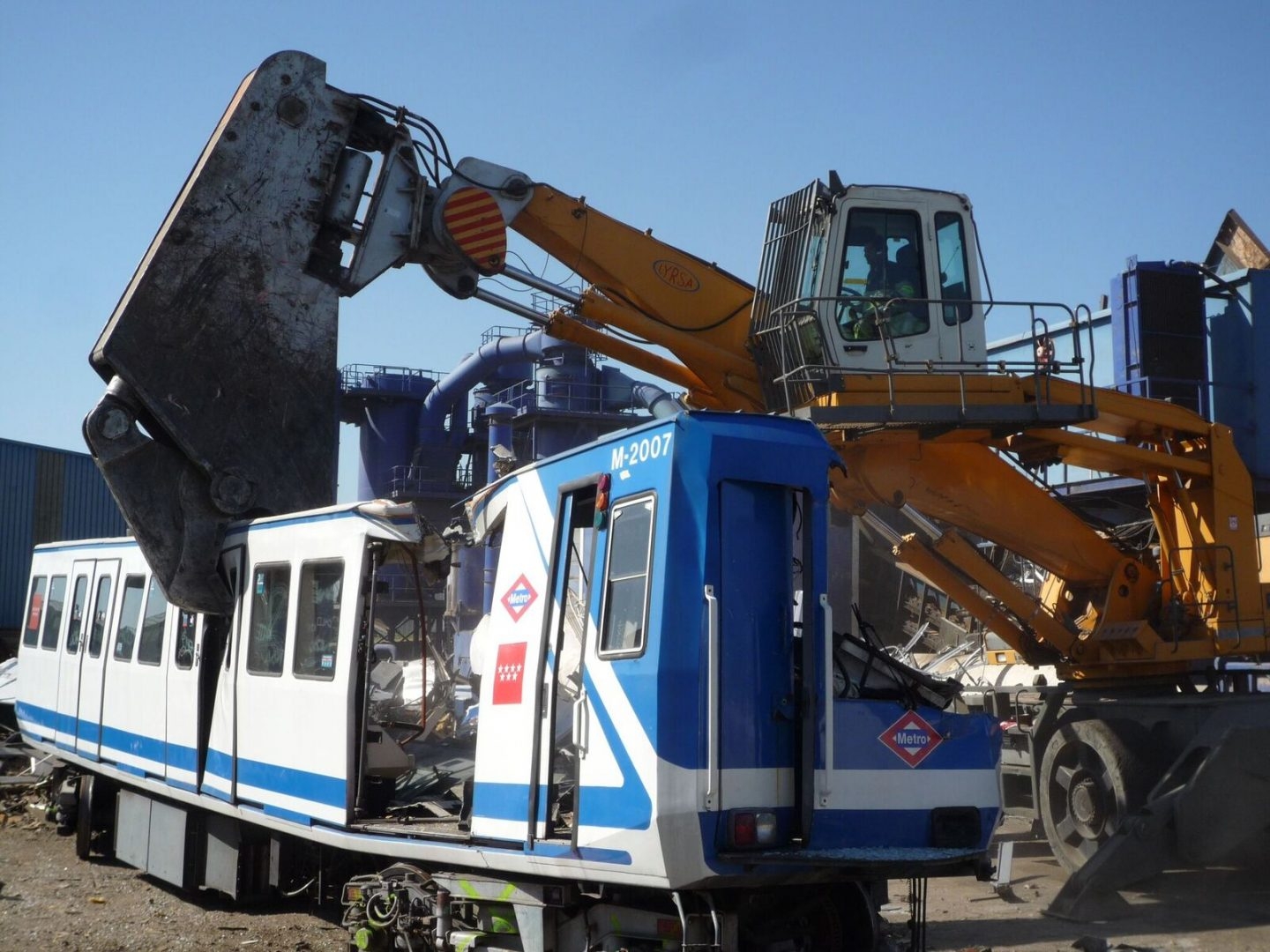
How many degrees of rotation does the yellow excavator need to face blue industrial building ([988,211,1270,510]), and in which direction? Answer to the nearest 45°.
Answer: approximately 135° to its right

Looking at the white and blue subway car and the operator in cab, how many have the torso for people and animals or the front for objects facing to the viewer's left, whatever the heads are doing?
1

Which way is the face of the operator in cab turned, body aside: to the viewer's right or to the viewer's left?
to the viewer's left

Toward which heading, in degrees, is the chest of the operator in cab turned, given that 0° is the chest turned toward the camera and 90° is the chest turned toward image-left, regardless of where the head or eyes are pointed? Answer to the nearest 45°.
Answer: approximately 90°

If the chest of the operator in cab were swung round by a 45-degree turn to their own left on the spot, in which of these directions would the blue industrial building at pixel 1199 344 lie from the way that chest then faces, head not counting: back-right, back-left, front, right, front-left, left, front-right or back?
back

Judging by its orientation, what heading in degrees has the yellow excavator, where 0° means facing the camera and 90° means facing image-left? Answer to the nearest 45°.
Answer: approximately 90°

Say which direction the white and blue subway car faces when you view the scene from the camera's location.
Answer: facing the viewer and to the right of the viewer

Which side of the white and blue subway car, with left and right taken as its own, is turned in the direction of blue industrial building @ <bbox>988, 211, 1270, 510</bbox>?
left

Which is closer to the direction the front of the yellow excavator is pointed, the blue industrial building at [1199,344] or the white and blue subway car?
the white and blue subway car
